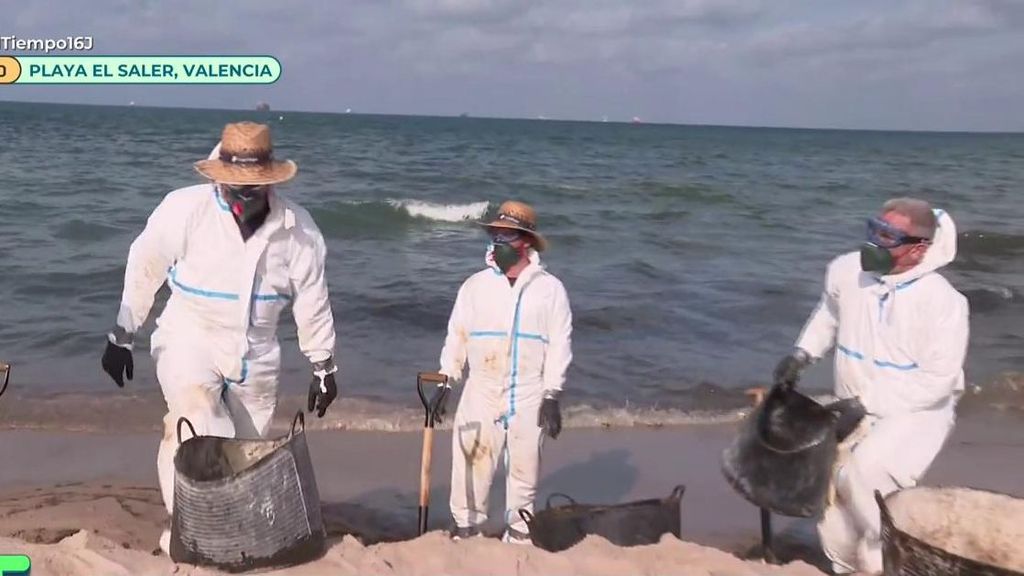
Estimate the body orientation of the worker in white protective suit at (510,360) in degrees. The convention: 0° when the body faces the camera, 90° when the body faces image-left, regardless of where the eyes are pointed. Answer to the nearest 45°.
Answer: approximately 0°

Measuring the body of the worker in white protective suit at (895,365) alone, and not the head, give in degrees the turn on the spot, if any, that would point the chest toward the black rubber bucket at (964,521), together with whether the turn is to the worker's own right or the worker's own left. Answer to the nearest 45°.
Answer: approximately 90° to the worker's own left

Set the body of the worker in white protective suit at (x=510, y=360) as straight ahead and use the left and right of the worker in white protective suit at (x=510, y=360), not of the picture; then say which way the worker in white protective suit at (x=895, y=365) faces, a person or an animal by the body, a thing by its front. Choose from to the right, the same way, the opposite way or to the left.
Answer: to the right

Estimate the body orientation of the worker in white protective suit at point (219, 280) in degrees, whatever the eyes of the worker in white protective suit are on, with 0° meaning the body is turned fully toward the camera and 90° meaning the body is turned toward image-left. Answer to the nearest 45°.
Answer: approximately 0°

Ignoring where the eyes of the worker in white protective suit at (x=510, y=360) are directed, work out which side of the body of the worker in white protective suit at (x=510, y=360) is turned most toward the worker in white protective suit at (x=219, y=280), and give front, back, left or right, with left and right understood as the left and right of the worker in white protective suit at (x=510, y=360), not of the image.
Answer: right

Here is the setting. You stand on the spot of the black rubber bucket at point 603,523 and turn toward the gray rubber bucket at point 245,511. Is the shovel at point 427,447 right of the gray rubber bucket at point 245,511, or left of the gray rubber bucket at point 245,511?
right

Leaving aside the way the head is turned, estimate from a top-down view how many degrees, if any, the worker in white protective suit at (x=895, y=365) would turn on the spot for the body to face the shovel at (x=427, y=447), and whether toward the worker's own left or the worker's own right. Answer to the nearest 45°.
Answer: approximately 45° to the worker's own right

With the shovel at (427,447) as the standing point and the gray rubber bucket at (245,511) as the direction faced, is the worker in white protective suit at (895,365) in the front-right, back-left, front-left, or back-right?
back-left

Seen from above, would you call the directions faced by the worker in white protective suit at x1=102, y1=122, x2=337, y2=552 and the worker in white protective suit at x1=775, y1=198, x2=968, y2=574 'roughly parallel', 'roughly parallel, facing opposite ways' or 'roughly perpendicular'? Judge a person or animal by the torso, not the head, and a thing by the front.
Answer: roughly perpendicular

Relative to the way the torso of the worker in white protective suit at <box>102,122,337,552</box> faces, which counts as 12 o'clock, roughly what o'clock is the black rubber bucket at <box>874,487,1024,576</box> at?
The black rubber bucket is roughly at 10 o'clock from the worker in white protective suit.
